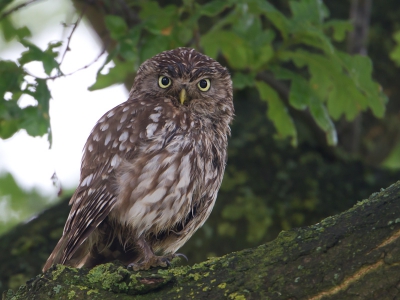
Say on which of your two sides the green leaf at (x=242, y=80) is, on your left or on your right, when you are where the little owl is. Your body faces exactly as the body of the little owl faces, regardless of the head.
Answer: on your left

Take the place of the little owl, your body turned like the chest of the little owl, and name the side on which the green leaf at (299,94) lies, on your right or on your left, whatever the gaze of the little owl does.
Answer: on your left

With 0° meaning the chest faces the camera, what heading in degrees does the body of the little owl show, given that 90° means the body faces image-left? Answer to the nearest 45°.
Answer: approximately 315°

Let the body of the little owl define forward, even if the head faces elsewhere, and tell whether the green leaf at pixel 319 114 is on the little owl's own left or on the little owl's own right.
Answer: on the little owl's own left
